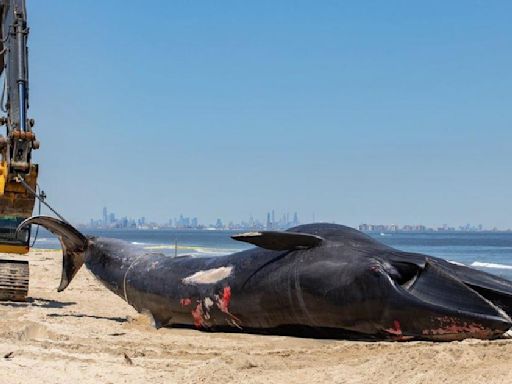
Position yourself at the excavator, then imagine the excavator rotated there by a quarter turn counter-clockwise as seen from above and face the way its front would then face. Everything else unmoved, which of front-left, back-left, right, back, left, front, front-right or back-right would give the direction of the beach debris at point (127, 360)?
right

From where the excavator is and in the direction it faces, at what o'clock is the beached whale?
The beached whale is roughly at 11 o'clock from the excavator.
